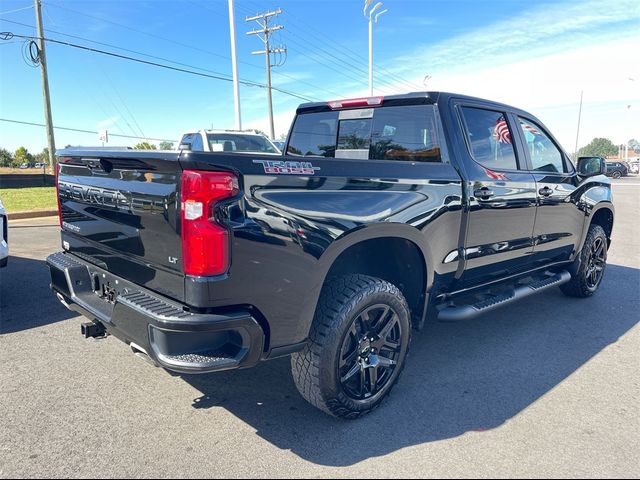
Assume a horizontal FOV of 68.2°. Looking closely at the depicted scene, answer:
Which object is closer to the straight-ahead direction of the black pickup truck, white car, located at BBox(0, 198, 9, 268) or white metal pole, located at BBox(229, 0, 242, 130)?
the white metal pole

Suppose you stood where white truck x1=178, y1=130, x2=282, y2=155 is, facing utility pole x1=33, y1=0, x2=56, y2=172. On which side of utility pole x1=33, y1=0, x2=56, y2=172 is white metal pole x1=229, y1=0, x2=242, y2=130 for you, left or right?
right

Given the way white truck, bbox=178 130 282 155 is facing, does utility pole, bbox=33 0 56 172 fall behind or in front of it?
behind

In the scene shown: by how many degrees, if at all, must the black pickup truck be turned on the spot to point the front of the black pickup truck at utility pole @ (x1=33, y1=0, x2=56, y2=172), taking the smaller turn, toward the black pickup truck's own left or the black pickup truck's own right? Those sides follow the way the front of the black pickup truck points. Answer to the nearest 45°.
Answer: approximately 90° to the black pickup truck's own left

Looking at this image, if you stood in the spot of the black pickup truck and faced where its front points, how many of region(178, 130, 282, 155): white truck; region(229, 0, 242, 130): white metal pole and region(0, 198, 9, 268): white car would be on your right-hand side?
0

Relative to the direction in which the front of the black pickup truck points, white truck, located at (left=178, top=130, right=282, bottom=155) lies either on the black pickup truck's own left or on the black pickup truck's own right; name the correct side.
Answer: on the black pickup truck's own left

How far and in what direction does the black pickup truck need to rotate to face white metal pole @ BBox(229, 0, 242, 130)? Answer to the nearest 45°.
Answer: approximately 45° to its left

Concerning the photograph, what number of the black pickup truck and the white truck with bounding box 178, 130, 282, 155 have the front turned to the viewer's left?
0

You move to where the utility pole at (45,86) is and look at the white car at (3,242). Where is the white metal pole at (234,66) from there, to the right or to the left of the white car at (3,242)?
left

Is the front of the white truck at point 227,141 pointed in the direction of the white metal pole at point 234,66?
no

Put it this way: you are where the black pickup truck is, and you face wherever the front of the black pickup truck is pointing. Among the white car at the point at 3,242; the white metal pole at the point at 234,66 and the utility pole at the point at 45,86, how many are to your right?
0

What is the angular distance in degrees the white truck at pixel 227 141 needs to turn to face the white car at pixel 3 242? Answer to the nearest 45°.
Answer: approximately 45° to its right
